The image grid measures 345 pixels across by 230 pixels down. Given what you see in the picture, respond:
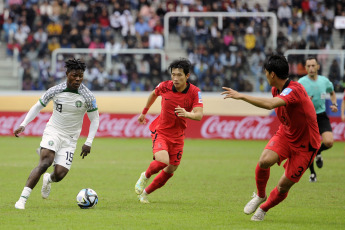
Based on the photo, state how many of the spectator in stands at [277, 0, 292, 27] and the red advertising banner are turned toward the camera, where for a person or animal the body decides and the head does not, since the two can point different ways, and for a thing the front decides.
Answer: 2

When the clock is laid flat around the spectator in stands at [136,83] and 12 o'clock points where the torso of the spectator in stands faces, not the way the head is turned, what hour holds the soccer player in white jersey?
The soccer player in white jersey is roughly at 12 o'clock from the spectator in stands.

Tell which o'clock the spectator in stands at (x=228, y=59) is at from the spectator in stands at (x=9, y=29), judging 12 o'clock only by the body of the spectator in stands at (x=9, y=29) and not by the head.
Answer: the spectator in stands at (x=228, y=59) is roughly at 10 o'clock from the spectator in stands at (x=9, y=29).

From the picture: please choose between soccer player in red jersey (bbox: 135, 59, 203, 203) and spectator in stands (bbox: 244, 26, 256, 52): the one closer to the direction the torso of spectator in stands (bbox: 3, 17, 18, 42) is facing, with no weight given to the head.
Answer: the soccer player in red jersey

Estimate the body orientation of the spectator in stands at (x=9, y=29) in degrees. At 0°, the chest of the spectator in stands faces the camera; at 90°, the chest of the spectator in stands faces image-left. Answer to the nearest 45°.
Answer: approximately 0°

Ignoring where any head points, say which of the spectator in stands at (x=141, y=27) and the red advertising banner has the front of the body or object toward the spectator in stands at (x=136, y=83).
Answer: the spectator in stands at (x=141, y=27)

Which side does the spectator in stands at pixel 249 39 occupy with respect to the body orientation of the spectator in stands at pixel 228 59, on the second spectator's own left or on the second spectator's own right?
on the second spectator's own left

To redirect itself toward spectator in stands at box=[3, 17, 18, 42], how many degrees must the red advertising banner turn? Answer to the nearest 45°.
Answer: approximately 135° to its right

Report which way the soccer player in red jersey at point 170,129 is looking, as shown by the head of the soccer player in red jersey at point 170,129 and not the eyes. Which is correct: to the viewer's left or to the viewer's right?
to the viewer's left
